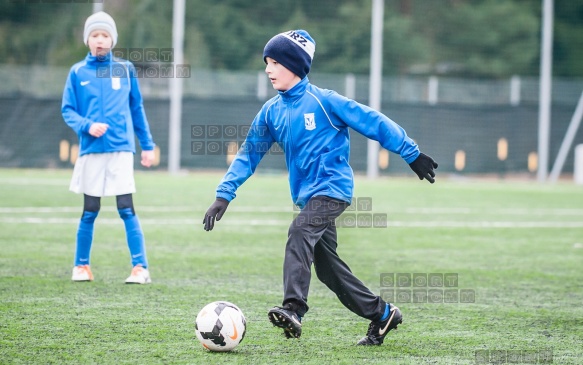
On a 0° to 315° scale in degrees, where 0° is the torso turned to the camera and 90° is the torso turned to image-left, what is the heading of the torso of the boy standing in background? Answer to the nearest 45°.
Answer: approximately 0°

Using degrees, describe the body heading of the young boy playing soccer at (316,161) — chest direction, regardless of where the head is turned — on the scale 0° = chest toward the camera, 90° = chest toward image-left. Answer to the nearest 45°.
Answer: approximately 45°

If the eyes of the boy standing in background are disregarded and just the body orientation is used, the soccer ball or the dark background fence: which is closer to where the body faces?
the soccer ball

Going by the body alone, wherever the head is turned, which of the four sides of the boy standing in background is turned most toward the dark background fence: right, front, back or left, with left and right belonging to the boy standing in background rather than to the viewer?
back

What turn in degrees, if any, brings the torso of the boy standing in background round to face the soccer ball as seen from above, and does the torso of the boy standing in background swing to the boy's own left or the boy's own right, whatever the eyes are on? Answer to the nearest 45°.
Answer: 0° — they already face it

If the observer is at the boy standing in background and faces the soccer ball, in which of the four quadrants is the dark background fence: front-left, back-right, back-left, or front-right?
back-left
